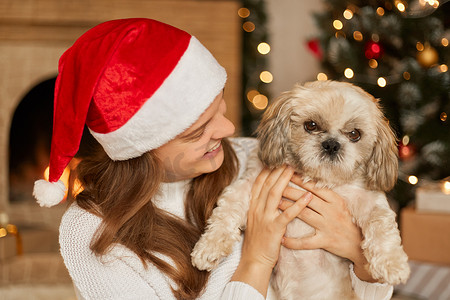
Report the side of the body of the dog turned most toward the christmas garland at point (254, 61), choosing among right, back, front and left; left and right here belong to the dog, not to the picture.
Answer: back

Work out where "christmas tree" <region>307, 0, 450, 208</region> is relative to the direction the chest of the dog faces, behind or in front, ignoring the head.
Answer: behind

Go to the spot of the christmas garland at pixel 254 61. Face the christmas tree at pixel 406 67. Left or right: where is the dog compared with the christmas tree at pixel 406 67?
right

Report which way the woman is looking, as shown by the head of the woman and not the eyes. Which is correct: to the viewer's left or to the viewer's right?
to the viewer's right

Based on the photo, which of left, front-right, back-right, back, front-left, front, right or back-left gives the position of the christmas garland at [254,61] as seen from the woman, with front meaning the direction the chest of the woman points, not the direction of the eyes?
back-left

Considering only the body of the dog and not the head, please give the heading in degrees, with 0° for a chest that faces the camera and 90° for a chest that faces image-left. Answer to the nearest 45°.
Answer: approximately 0°

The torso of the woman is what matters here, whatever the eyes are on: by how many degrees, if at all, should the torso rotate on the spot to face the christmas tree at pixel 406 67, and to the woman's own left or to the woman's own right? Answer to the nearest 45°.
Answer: approximately 90° to the woman's own left

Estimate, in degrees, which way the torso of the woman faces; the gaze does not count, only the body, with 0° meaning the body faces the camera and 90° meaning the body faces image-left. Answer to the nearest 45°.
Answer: approximately 315°
